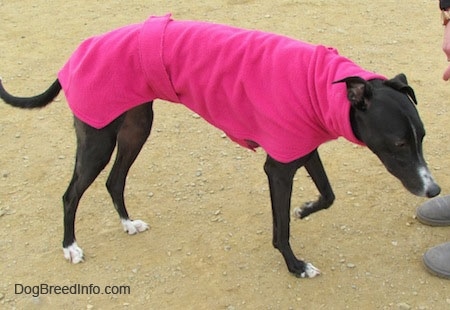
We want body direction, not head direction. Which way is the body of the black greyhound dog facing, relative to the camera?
to the viewer's right
